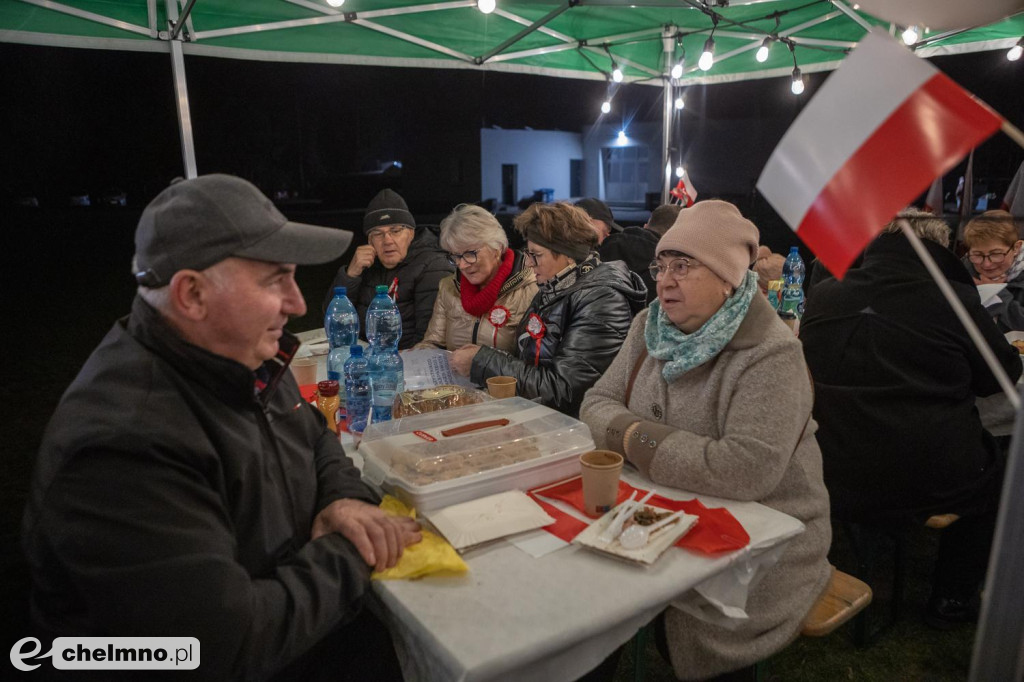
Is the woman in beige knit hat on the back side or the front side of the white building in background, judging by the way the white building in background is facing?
on the front side

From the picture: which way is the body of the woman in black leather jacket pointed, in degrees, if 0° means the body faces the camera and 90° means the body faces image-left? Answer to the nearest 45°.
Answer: approximately 90°

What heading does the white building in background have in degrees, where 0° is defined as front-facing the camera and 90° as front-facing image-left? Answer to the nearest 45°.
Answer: approximately 0°

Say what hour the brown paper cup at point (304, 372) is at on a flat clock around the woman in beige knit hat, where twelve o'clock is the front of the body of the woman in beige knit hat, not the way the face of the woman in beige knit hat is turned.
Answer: The brown paper cup is roughly at 2 o'clock from the woman in beige knit hat.

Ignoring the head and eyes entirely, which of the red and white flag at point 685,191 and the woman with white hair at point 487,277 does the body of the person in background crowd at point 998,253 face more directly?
the woman with white hair

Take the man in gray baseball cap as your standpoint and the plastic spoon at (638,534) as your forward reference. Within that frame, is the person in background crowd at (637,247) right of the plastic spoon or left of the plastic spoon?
left

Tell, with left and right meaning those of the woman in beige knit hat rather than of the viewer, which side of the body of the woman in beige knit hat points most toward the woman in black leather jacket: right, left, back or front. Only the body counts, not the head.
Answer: right

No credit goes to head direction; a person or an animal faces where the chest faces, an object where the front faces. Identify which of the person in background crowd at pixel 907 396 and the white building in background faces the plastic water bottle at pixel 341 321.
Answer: the white building in background

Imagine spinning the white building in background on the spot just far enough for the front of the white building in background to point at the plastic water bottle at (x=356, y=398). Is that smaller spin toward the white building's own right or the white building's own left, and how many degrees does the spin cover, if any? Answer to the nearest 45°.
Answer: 0° — it already faces it

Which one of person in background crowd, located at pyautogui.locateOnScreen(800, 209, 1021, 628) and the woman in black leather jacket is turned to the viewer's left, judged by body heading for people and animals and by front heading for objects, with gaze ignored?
the woman in black leather jacket
